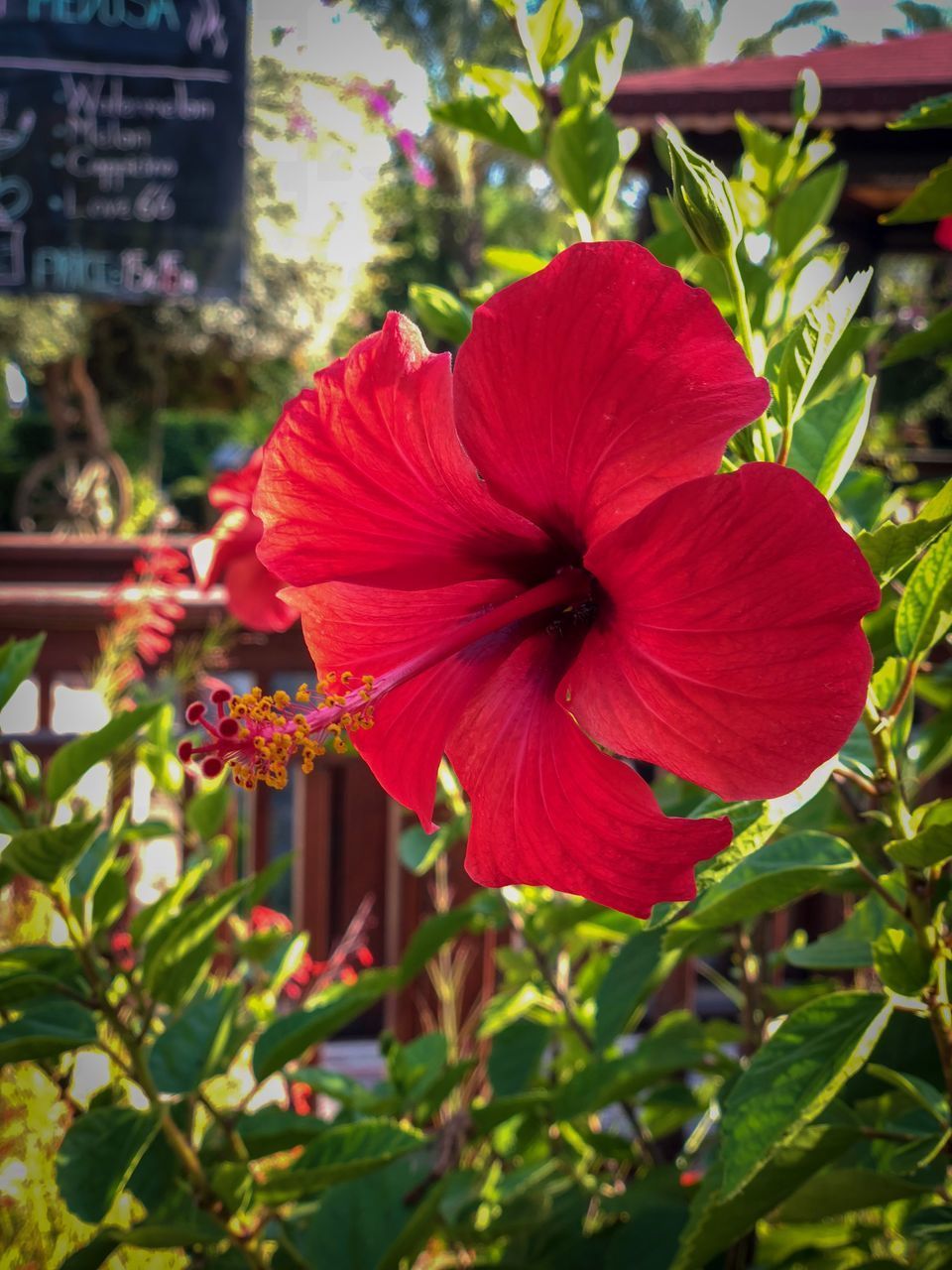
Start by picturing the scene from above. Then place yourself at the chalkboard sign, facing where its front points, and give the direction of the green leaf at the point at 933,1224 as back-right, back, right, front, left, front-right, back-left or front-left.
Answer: front

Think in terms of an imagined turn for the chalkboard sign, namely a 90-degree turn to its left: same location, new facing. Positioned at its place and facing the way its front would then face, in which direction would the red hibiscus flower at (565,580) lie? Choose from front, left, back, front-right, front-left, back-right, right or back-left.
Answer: right

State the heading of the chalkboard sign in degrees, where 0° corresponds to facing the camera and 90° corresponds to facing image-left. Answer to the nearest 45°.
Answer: approximately 0°

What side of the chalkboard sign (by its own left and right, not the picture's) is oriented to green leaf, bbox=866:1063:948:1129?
front

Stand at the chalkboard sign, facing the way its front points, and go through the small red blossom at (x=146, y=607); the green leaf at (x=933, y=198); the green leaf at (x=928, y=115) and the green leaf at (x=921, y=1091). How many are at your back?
0

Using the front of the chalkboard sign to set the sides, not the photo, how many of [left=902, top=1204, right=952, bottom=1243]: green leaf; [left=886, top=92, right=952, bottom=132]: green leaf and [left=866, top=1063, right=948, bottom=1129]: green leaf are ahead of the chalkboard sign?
3

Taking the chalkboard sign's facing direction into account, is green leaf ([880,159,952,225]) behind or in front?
in front

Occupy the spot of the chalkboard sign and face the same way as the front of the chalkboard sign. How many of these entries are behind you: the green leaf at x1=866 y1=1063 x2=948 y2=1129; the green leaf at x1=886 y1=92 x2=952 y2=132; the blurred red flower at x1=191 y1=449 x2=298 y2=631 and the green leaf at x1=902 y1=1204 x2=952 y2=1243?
0

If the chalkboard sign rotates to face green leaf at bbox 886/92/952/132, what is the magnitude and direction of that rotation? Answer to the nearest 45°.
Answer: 0° — it already faces it

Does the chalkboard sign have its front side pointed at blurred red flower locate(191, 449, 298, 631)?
yes

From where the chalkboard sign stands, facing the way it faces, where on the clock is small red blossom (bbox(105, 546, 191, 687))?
The small red blossom is roughly at 12 o'clock from the chalkboard sign.
